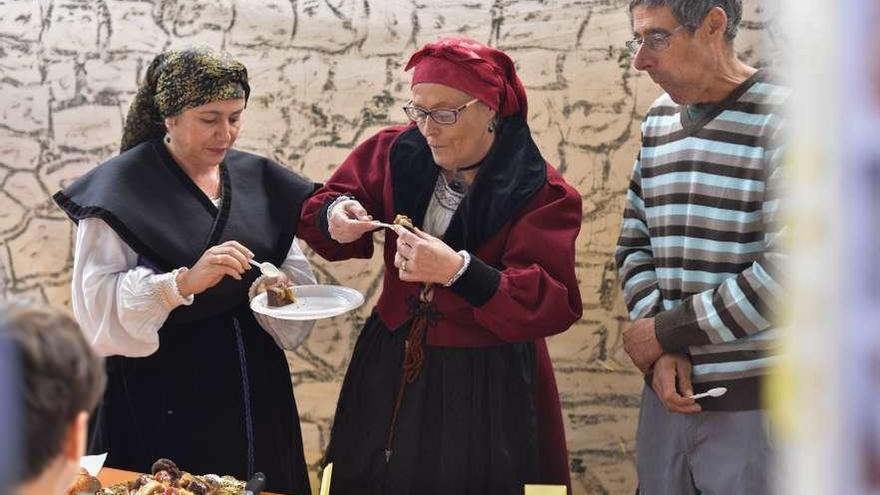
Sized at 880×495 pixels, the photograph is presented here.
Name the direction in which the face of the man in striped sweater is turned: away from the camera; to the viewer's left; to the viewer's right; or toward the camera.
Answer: to the viewer's left

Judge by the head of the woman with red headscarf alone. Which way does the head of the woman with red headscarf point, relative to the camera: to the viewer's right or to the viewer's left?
to the viewer's left

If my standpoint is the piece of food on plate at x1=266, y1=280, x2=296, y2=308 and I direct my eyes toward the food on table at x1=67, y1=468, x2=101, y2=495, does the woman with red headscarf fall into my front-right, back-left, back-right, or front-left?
back-left

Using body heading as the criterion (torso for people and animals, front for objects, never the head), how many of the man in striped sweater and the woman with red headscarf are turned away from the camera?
0

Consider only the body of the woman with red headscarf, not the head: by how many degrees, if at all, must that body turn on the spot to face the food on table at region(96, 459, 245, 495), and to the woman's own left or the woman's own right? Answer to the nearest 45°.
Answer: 0° — they already face it

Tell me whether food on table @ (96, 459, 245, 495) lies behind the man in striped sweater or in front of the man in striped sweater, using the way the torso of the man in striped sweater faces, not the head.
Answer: in front

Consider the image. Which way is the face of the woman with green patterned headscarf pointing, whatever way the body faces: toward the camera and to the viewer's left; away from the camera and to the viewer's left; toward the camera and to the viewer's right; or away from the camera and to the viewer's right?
toward the camera and to the viewer's right

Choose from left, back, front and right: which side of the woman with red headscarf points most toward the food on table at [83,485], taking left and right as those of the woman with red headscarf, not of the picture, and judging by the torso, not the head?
front

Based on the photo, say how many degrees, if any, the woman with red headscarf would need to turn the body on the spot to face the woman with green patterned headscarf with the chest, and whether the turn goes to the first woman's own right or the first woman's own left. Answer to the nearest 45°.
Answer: approximately 45° to the first woman's own right

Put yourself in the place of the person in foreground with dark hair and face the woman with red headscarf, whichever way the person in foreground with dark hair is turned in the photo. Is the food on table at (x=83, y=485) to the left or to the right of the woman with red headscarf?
left

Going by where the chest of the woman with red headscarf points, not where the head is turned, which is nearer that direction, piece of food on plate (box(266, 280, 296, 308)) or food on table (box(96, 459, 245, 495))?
the food on table

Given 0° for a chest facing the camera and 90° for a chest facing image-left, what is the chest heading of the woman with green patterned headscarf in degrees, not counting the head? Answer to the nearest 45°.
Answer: approximately 315°

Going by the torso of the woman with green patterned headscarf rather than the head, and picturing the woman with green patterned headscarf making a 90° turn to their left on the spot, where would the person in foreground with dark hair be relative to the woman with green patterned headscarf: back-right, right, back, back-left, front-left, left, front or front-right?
back-right

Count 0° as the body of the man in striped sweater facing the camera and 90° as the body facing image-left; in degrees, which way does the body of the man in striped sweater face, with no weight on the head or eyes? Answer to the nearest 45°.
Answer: approximately 45°
